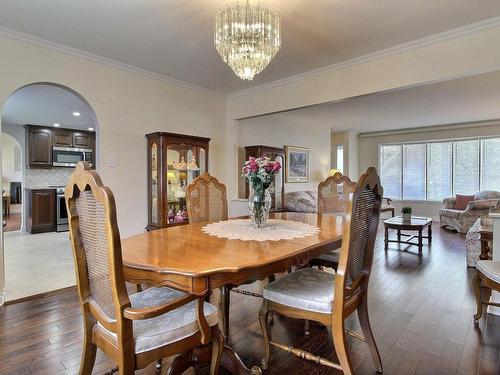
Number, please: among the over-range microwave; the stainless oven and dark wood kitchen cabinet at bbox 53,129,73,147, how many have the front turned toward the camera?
3

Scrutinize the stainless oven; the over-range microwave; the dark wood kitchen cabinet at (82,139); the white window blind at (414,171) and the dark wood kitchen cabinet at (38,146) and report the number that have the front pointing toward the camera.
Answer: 5

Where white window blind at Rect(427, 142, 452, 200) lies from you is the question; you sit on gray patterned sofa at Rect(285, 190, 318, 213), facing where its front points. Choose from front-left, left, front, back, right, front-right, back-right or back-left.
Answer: left

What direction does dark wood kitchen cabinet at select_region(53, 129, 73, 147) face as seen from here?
toward the camera

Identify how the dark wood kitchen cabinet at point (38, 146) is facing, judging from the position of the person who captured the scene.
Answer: facing the viewer

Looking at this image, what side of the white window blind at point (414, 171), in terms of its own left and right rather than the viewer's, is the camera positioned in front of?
front

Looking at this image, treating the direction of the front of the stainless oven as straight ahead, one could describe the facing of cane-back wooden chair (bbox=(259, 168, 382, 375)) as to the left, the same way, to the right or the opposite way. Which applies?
the opposite way

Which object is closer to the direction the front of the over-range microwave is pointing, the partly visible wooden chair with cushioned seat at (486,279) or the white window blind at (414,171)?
the partly visible wooden chair with cushioned seat

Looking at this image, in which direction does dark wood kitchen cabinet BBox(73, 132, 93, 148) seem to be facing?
toward the camera

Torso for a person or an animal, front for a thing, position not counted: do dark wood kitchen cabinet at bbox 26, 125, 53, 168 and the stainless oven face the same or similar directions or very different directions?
same or similar directions

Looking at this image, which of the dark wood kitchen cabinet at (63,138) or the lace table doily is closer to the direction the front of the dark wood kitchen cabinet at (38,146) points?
the lace table doily

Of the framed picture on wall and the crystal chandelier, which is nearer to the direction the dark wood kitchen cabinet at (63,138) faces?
the crystal chandelier

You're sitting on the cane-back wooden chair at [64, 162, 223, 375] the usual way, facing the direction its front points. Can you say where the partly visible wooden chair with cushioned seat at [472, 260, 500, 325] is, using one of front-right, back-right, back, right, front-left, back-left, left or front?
front-right

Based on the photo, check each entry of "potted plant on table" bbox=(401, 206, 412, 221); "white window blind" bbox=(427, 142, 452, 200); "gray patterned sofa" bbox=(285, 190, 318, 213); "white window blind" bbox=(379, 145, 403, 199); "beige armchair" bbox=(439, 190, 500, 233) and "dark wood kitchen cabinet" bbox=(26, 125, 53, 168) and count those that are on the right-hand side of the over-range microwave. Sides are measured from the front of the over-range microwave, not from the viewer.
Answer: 1

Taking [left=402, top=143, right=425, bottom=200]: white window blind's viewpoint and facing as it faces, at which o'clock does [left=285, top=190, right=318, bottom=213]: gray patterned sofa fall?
The gray patterned sofa is roughly at 1 o'clock from the white window blind.

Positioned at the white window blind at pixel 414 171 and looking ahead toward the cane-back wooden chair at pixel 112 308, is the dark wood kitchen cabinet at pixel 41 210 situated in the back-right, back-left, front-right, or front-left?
front-right

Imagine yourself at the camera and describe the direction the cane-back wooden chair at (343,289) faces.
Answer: facing away from the viewer and to the left of the viewer

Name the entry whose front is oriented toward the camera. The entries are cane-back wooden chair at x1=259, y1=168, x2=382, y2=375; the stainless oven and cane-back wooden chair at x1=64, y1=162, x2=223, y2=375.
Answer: the stainless oven

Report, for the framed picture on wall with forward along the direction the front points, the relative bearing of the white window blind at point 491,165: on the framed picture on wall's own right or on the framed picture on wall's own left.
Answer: on the framed picture on wall's own left

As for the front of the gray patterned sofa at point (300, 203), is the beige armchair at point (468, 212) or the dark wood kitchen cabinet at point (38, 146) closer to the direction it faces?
the beige armchair
